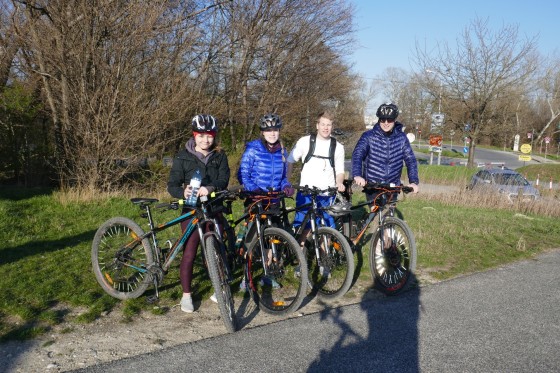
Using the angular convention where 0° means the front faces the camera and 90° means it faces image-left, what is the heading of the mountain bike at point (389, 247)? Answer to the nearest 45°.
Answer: approximately 315°

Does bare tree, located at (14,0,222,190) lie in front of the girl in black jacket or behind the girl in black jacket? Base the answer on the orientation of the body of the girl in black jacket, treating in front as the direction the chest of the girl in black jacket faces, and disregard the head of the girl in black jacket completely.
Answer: behind

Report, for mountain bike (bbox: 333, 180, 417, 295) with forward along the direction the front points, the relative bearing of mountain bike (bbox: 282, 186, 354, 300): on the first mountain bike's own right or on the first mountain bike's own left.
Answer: on the first mountain bike's own right

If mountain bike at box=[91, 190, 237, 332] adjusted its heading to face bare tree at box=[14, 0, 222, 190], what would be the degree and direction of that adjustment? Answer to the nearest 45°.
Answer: approximately 135° to its left

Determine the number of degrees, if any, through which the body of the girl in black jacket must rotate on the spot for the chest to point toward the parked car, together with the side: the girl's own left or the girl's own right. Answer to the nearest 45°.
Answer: approximately 135° to the girl's own left

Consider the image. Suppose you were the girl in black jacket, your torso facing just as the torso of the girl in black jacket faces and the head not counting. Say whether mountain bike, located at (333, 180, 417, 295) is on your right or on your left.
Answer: on your left

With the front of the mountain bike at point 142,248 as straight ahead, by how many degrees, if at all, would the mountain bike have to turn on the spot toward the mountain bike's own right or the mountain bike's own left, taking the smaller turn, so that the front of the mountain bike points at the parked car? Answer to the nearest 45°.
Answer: approximately 90° to the mountain bike's own left

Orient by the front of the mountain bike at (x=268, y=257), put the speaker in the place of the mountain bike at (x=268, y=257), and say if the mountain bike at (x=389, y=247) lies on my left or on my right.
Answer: on my left

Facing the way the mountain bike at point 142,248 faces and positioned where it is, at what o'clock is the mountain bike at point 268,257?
the mountain bike at point 268,257 is roughly at 11 o'clock from the mountain bike at point 142,248.

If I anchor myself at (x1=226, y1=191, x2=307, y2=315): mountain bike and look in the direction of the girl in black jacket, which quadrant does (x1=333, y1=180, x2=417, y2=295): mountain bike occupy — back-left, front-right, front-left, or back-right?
back-right

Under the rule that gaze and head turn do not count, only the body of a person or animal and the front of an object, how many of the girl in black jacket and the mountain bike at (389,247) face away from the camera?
0

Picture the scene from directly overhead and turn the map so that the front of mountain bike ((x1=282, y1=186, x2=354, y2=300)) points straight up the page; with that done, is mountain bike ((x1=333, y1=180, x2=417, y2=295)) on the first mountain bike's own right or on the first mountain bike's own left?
on the first mountain bike's own left
